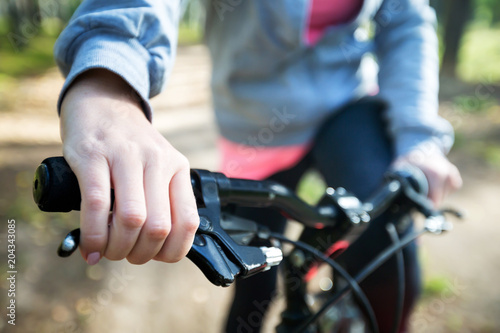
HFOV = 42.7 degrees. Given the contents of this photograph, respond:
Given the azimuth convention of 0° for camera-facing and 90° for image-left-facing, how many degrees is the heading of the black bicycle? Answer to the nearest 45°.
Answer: approximately 315°

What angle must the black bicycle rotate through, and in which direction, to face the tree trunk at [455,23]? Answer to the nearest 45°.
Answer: approximately 135° to its left
